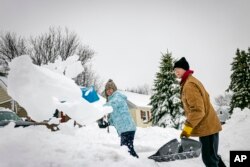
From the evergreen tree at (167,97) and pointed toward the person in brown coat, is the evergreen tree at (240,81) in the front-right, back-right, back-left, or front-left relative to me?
back-left

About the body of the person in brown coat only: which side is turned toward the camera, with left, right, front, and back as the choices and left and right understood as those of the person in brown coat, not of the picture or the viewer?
left

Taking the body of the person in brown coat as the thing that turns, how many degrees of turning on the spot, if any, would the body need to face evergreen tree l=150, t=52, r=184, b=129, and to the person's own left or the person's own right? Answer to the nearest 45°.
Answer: approximately 90° to the person's own right

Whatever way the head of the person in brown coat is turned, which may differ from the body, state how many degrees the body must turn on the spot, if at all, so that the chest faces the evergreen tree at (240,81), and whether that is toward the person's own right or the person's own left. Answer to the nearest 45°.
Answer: approximately 90° to the person's own right
